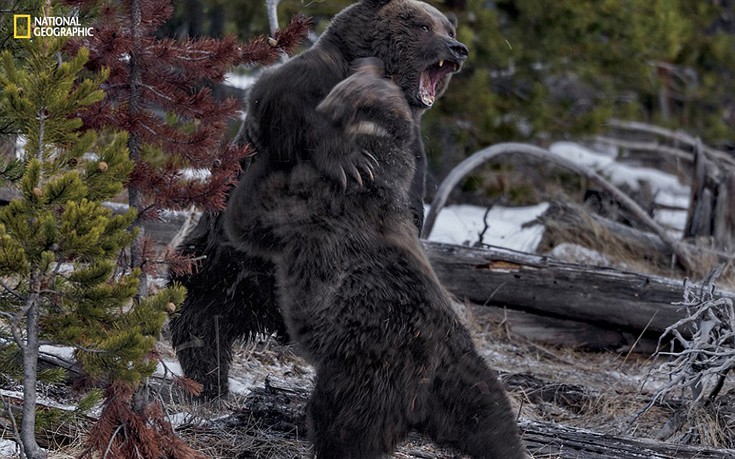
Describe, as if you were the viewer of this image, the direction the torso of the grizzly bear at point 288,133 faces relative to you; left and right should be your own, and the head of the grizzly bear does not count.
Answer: facing the viewer and to the right of the viewer

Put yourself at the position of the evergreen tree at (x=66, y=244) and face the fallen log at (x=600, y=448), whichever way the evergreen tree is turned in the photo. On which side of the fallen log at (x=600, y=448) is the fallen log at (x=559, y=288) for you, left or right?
left

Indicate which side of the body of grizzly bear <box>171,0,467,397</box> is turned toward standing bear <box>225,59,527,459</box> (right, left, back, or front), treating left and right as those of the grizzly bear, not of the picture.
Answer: front

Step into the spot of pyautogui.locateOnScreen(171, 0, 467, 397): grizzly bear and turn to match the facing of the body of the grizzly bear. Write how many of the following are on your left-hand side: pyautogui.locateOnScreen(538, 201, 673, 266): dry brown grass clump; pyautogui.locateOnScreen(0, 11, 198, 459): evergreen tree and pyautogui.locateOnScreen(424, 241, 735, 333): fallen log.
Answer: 2

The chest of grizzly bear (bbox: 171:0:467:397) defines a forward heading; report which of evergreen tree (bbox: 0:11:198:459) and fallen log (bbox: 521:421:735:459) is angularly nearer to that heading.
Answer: the fallen log

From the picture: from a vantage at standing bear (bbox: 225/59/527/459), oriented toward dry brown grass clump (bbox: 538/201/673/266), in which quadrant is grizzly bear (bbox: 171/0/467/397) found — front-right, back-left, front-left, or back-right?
front-left

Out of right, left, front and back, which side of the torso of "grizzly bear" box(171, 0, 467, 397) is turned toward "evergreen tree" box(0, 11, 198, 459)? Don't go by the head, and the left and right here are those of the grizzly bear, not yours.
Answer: right

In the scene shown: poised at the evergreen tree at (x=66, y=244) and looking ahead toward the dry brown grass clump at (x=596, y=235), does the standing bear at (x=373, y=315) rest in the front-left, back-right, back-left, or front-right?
front-right

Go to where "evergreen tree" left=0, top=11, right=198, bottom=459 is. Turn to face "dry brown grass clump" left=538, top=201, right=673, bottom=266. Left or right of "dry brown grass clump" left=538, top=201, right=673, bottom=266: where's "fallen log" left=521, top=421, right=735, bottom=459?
right

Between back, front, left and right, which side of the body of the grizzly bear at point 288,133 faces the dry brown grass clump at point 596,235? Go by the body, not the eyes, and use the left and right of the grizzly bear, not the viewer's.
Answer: left

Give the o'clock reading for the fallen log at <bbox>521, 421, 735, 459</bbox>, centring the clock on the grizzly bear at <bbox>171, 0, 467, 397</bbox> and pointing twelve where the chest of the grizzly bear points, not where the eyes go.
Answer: The fallen log is roughly at 11 o'clock from the grizzly bear.
